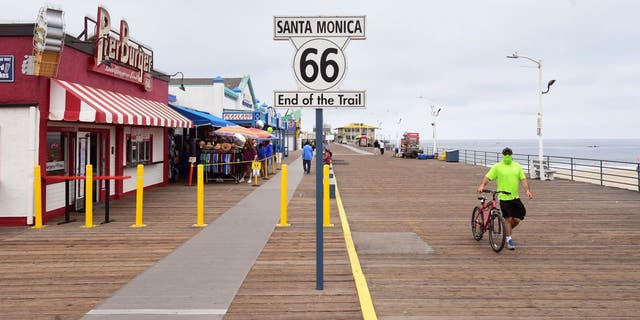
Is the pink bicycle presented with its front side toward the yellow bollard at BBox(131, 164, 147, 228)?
no

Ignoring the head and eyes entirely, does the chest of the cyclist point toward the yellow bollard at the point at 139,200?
no

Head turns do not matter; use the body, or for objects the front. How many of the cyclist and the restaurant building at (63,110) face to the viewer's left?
0

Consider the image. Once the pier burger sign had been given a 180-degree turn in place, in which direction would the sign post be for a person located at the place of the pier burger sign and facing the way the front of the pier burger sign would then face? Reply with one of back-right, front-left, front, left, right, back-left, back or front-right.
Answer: back-left

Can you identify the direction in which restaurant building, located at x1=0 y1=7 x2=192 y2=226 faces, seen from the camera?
facing the viewer and to the right of the viewer

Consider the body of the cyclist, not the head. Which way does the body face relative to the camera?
toward the camera

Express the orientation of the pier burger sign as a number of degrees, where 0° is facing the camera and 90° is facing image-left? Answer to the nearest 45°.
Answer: approximately 315°

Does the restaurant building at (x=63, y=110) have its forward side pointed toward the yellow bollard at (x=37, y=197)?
no

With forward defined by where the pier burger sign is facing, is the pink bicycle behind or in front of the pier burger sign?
in front

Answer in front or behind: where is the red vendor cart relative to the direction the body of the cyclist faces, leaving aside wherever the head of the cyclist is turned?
behind

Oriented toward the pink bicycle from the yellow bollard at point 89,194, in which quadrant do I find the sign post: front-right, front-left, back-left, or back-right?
front-right
